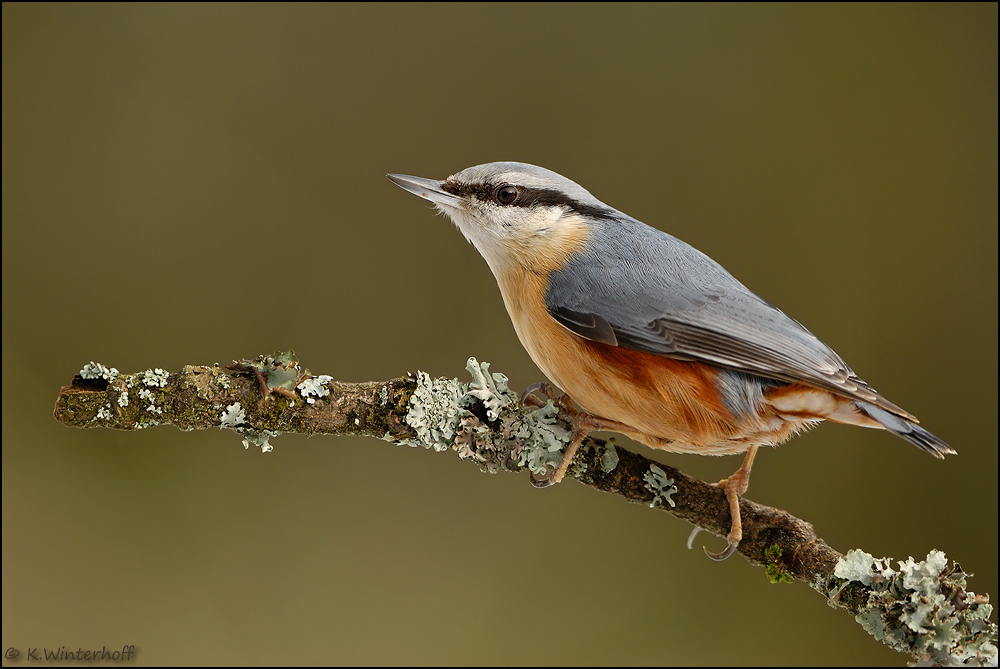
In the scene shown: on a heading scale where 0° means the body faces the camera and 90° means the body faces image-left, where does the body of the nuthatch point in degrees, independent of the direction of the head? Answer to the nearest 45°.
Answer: approximately 90°
